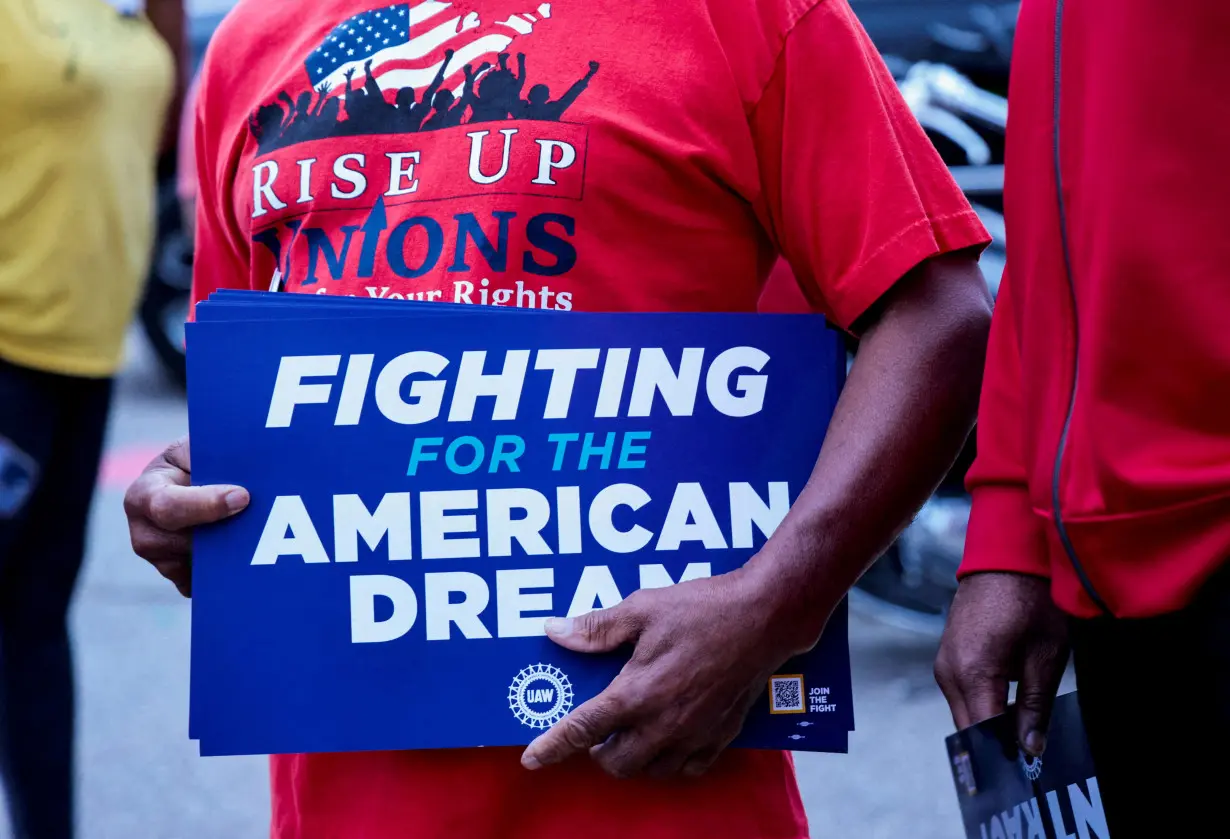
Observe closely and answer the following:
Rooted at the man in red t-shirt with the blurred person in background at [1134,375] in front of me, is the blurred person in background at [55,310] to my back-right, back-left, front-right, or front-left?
back-left

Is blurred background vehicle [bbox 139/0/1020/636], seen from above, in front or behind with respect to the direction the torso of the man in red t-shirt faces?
behind

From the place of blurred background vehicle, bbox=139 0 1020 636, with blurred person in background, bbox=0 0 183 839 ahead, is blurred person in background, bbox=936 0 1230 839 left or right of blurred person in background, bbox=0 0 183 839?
left

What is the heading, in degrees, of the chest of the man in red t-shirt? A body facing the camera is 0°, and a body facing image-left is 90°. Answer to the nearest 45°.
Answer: approximately 45°

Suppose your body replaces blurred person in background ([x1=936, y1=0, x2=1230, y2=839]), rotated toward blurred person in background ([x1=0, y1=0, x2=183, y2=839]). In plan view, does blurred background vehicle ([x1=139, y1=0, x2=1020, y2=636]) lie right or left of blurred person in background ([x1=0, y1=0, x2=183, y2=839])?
right

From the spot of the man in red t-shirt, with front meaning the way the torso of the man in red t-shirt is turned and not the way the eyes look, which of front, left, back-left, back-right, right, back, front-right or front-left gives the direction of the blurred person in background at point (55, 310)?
right
